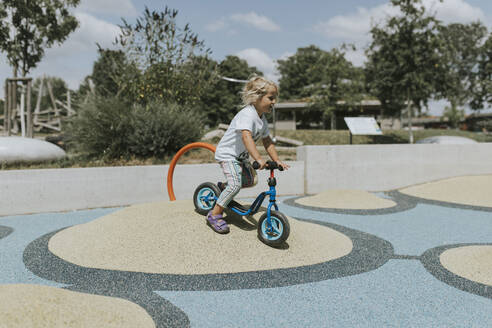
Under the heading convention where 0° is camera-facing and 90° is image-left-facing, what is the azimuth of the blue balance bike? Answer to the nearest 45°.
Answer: approximately 315°

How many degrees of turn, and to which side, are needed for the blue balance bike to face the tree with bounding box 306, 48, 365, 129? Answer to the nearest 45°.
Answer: approximately 135° to its left

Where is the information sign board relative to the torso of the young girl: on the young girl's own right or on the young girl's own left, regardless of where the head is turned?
on the young girl's own left

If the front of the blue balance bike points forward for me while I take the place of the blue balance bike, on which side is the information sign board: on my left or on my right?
on my left

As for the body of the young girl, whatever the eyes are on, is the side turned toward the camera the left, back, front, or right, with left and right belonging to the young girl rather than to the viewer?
right

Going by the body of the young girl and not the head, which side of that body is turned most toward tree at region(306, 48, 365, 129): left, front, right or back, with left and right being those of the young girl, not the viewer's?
left
